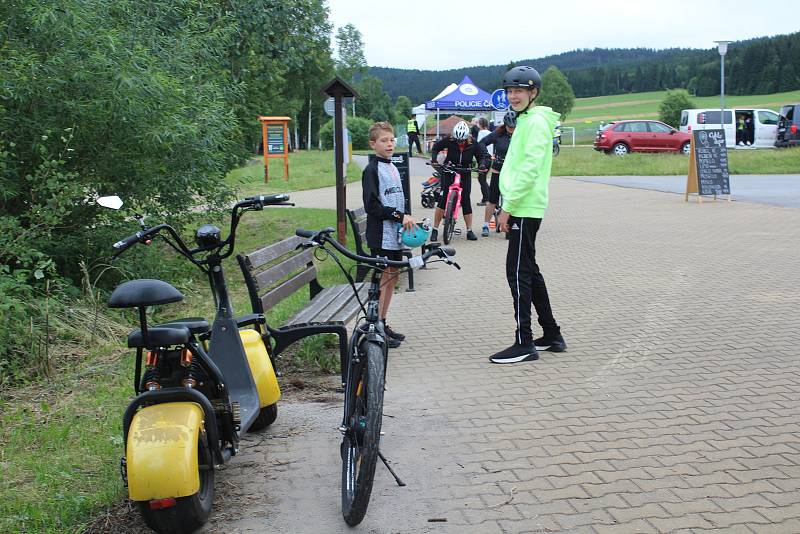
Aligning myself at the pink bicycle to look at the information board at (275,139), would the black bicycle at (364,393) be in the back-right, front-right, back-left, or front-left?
back-left

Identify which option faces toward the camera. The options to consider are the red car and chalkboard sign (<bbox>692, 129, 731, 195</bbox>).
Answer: the chalkboard sign

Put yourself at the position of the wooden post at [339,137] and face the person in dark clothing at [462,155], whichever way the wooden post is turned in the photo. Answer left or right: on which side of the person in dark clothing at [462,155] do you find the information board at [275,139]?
left

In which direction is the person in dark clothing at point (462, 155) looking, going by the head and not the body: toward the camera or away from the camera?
toward the camera

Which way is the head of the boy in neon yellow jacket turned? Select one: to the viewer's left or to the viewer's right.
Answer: to the viewer's left

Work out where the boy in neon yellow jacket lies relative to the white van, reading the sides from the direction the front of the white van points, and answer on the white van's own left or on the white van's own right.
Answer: on the white van's own right

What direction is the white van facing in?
to the viewer's right

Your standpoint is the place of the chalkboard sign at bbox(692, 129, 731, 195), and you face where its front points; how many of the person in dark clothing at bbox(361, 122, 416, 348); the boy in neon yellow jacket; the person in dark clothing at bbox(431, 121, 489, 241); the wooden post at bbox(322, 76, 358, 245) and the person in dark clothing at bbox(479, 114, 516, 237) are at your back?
0

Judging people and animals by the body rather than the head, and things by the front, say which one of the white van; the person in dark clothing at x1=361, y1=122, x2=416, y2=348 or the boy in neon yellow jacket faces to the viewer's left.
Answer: the boy in neon yellow jacket

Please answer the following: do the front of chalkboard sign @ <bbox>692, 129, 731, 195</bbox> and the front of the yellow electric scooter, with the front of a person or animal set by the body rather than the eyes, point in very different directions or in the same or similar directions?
very different directions

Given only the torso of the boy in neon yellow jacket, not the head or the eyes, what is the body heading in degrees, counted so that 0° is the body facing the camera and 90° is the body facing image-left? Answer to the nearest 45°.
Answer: approximately 90°

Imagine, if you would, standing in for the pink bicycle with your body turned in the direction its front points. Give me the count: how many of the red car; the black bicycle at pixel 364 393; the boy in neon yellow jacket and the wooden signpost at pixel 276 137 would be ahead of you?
2

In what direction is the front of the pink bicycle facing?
toward the camera

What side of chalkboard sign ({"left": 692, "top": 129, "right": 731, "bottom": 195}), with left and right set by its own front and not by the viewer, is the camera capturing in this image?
front

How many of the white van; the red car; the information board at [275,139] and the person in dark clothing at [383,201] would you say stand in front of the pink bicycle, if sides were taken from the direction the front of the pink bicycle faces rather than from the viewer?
1

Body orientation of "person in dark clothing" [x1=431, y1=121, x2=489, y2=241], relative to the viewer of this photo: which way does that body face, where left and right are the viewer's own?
facing the viewer

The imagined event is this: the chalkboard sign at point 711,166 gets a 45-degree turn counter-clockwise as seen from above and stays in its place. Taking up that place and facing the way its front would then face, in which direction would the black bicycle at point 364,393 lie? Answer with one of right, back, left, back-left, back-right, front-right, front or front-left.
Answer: front-right

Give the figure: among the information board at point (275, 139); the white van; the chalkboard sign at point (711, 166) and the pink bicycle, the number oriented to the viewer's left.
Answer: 0
